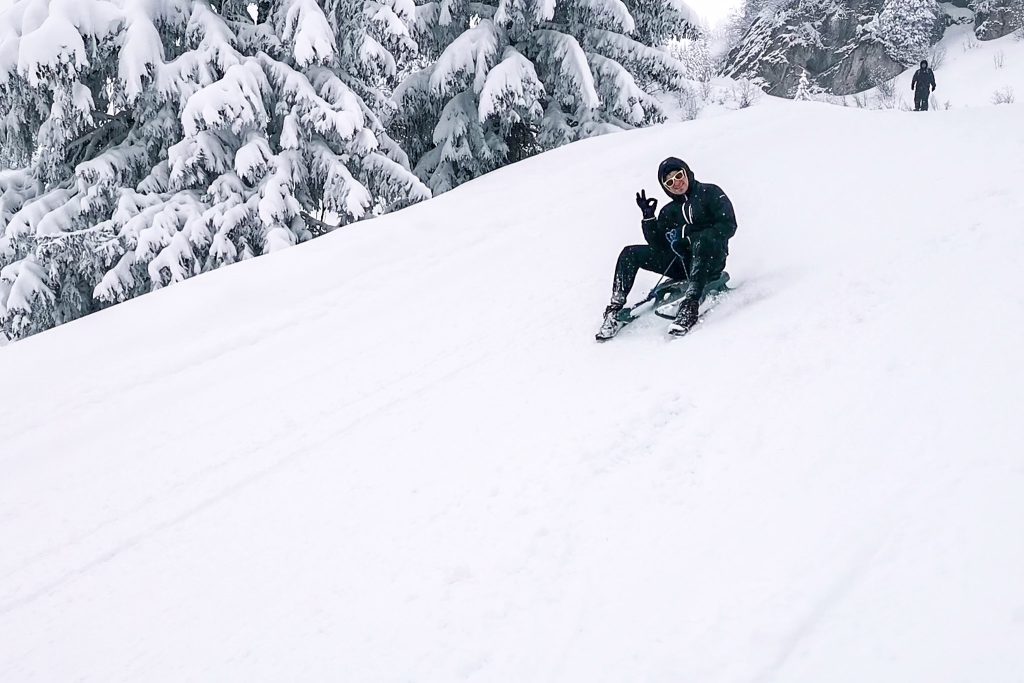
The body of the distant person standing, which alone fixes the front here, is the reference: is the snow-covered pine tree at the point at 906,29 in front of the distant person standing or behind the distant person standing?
behind

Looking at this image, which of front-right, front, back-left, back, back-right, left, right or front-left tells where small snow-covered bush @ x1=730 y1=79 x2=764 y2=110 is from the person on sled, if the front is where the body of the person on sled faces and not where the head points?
back-right

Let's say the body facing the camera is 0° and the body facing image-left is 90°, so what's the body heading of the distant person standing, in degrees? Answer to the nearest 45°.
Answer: approximately 0°

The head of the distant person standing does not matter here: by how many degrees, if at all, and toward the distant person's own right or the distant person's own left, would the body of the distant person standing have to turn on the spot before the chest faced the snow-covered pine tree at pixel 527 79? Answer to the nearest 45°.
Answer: approximately 45° to the distant person's own right

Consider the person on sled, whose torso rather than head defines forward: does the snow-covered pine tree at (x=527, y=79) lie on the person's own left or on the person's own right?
on the person's own right

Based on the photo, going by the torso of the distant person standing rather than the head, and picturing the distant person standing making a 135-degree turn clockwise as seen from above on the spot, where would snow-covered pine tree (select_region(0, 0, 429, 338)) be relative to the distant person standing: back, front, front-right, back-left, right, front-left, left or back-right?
left

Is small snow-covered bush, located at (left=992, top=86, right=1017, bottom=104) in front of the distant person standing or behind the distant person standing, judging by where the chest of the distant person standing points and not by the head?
behind

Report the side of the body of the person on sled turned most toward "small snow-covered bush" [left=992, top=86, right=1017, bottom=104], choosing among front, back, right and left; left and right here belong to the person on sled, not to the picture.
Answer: back

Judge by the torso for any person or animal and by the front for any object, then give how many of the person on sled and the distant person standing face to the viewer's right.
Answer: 0

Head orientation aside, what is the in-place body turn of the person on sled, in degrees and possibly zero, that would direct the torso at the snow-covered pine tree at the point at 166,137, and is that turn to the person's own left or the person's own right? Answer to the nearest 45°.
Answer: approximately 90° to the person's own right

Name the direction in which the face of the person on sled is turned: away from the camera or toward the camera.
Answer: toward the camera

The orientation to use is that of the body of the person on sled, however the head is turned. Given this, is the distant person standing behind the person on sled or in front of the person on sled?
behind
